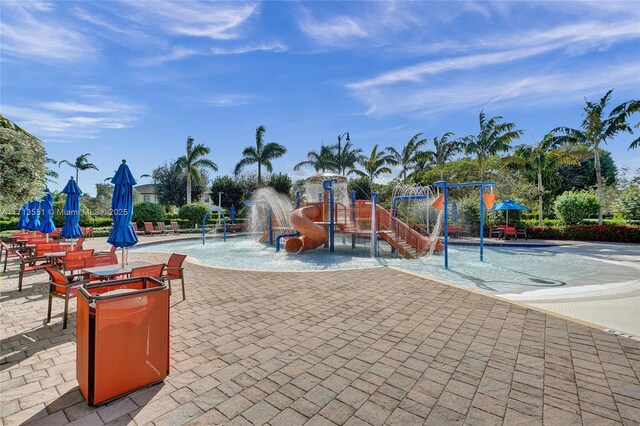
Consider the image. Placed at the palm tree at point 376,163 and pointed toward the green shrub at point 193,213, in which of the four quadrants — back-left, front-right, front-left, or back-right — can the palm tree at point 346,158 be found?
front-right

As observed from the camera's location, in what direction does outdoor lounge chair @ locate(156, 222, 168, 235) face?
facing the viewer and to the right of the viewer

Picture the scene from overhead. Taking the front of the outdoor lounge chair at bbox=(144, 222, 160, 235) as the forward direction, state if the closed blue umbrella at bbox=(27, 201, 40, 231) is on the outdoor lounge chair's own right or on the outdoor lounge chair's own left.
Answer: on the outdoor lounge chair's own right

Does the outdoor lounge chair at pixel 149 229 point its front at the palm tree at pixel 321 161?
no

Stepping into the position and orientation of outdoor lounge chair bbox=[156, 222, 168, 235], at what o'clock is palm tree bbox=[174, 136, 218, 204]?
The palm tree is roughly at 8 o'clock from the outdoor lounge chair.

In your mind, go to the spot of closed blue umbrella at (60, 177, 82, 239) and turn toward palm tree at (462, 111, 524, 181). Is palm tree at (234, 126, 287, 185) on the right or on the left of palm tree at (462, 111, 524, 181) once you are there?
left

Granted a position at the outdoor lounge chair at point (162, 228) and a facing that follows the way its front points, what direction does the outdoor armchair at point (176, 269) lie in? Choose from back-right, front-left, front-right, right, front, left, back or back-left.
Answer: front-right

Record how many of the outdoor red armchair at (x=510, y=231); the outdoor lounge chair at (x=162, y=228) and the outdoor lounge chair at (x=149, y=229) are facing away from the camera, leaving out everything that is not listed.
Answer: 0

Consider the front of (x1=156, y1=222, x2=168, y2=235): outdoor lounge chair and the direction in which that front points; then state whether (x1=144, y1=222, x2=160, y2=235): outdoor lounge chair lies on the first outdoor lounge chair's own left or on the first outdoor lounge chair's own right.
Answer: on the first outdoor lounge chair's own right

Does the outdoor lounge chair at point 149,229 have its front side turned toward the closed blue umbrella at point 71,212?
no

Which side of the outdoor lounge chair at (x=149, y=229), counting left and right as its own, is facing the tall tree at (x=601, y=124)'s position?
front
